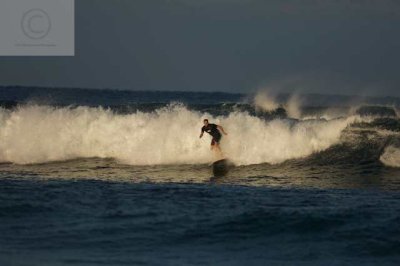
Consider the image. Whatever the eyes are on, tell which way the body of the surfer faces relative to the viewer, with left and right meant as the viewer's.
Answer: facing the viewer and to the left of the viewer
